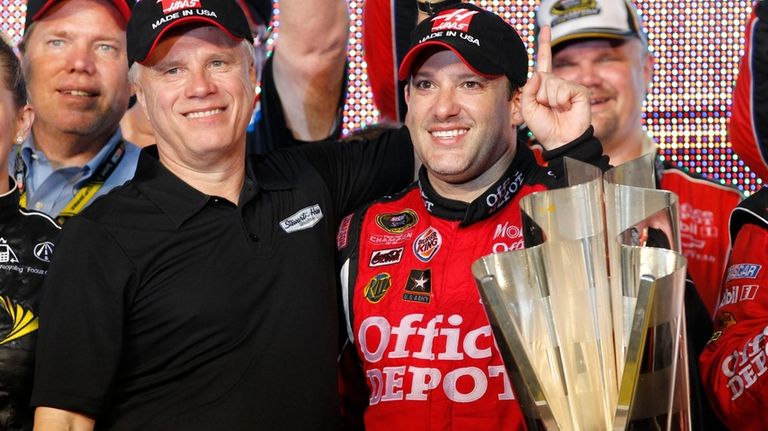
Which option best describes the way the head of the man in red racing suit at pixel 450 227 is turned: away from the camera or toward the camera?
toward the camera

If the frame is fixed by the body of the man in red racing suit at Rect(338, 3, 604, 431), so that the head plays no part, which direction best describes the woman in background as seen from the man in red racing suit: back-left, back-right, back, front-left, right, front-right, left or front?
right

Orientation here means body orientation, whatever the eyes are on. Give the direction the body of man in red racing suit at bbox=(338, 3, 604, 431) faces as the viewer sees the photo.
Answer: toward the camera

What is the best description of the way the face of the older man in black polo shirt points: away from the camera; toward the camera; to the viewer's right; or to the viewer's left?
toward the camera
